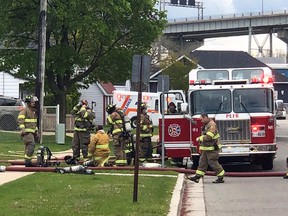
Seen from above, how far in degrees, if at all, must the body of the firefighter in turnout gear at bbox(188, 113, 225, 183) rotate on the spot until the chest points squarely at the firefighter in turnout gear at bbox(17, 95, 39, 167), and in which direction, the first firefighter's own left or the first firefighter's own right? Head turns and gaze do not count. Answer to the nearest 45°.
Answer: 0° — they already face them

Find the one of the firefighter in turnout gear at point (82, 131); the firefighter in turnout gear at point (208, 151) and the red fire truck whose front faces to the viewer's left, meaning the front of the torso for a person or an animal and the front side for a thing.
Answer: the firefighter in turnout gear at point (208, 151)

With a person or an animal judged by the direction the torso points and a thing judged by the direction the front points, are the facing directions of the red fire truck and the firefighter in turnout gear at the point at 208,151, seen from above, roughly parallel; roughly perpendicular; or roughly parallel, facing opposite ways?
roughly perpendicular

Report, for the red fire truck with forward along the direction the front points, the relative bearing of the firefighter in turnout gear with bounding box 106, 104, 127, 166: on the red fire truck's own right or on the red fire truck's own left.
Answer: on the red fire truck's own right

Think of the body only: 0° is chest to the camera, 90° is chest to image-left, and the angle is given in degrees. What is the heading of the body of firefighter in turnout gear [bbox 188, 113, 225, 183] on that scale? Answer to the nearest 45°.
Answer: approximately 90°

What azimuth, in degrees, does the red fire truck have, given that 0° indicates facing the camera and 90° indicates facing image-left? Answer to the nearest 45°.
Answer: approximately 0°

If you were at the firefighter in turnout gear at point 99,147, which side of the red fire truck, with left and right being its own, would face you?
right

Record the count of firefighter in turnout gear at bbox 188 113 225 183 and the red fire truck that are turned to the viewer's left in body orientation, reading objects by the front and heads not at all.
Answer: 1
